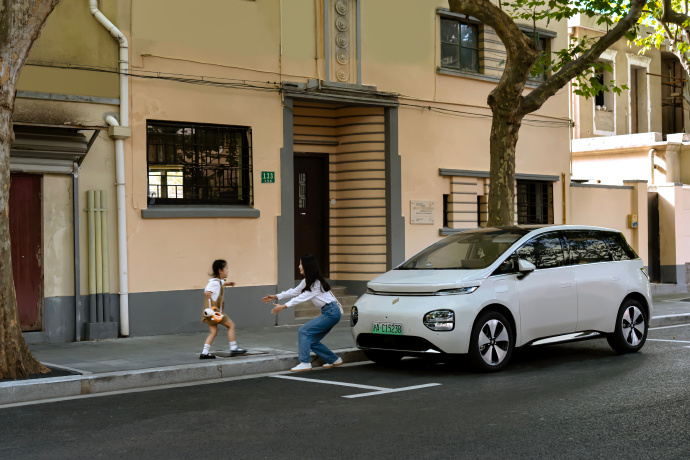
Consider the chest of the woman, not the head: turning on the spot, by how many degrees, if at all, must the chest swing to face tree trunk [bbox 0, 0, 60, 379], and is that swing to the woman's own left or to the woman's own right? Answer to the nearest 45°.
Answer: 0° — they already face it

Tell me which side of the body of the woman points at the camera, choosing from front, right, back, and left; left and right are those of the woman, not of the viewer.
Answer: left

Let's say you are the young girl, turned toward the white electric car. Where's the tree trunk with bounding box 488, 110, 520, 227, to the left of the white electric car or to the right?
left

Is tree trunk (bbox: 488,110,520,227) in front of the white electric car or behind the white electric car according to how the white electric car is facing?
behind

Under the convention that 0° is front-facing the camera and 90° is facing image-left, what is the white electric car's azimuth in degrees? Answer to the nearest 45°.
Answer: approximately 45°

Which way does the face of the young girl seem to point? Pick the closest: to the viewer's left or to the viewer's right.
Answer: to the viewer's right

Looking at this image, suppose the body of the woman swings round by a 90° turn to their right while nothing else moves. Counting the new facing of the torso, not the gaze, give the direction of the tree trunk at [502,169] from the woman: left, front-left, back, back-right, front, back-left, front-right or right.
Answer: front-right

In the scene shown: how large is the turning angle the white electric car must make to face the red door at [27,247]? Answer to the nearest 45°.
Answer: approximately 45° to its right
